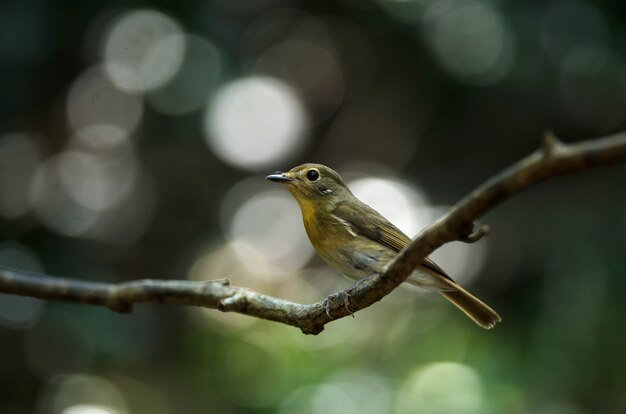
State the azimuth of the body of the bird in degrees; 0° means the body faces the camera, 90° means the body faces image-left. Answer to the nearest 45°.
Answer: approximately 90°
